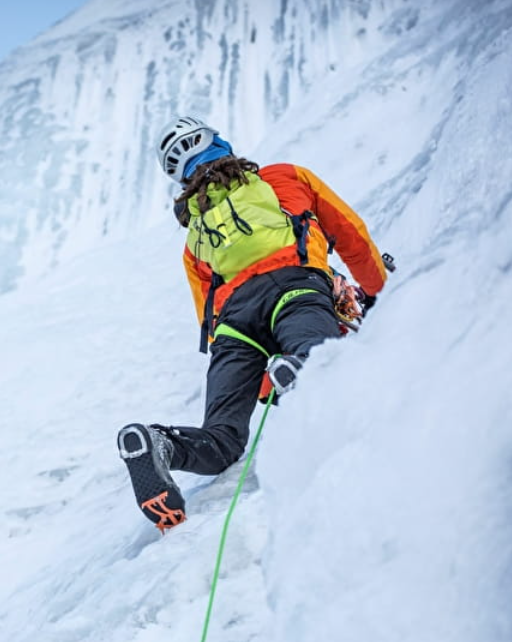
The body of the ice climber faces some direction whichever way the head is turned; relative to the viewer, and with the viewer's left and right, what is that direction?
facing away from the viewer
